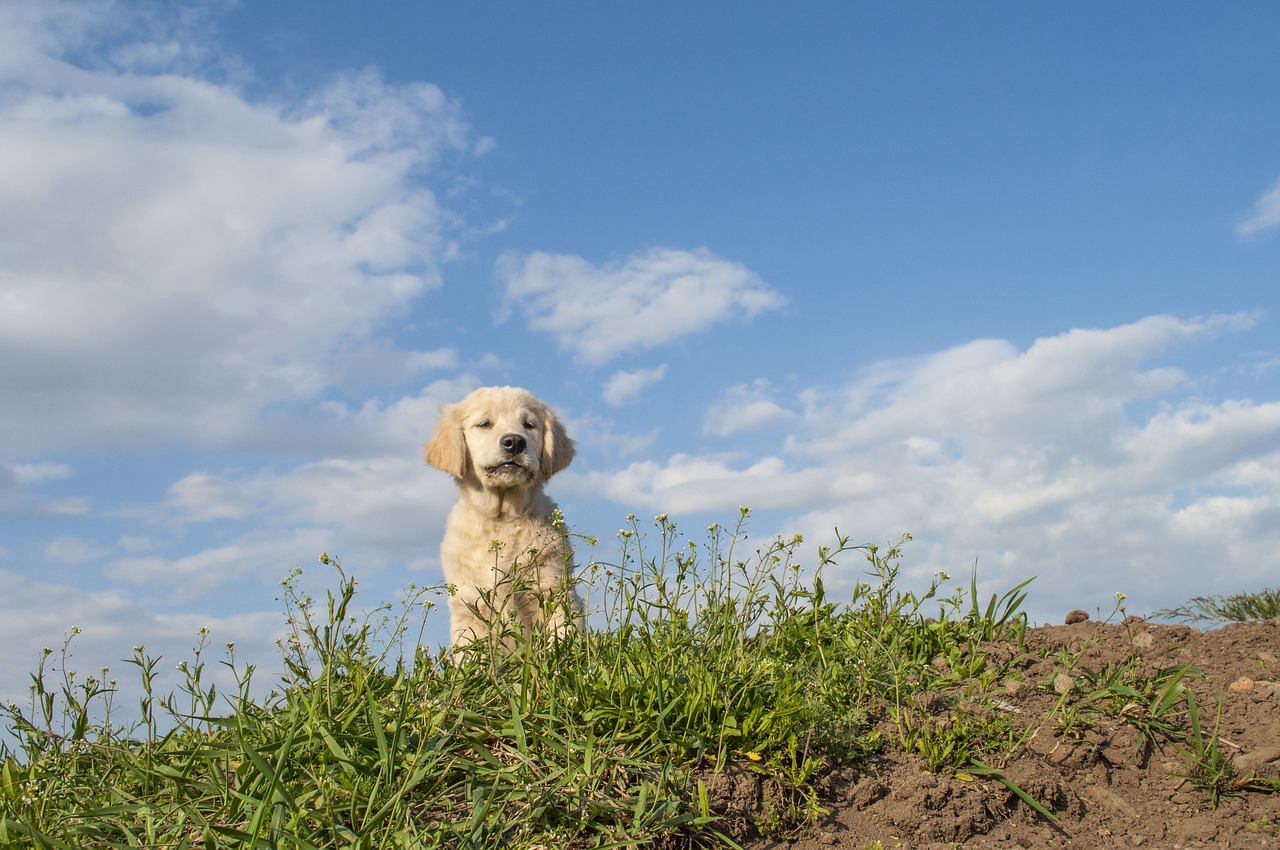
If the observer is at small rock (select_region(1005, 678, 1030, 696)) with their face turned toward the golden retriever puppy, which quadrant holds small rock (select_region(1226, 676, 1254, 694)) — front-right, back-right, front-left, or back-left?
back-right

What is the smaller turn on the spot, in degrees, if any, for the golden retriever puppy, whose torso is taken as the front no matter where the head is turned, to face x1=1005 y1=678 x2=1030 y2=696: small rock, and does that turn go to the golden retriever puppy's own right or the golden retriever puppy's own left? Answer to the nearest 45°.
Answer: approximately 45° to the golden retriever puppy's own left

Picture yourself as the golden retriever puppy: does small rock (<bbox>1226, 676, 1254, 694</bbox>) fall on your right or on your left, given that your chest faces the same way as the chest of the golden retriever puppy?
on your left

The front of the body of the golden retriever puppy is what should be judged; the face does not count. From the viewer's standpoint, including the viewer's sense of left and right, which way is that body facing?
facing the viewer
